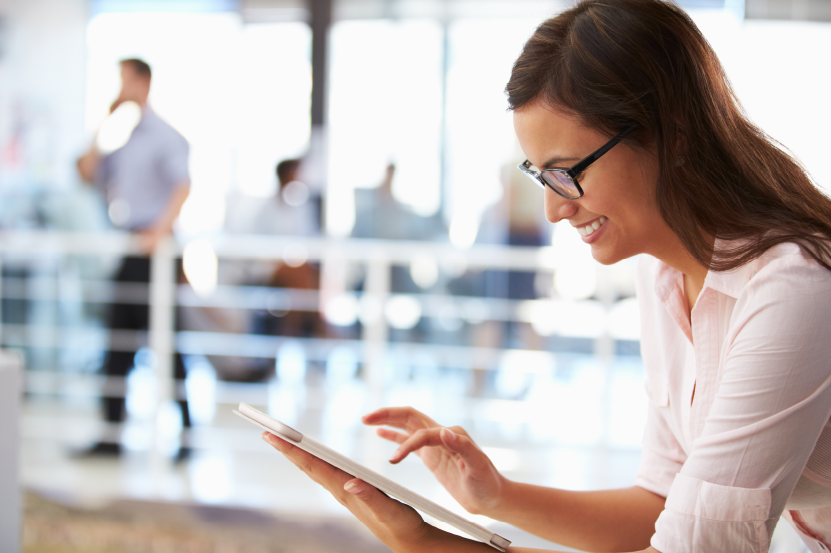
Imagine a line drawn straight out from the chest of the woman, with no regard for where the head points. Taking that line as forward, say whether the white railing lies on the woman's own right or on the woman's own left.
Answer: on the woman's own right

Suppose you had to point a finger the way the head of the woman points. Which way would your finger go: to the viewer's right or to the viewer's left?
to the viewer's left

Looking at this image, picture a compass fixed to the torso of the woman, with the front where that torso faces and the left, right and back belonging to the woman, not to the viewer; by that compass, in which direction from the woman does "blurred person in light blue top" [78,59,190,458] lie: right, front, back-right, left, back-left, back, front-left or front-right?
right

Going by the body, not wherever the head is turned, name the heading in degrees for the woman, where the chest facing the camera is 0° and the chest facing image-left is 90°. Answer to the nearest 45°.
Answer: approximately 45°
